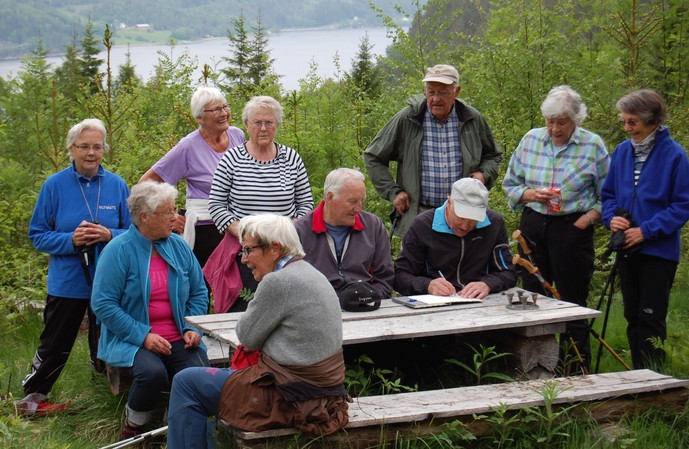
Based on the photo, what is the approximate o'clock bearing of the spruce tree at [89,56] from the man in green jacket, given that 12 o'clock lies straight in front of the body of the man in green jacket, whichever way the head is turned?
The spruce tree is roughly at 5 o'clock from the man in green jacket.

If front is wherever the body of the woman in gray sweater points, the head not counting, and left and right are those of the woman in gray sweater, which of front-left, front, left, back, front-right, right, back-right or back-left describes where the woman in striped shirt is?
right

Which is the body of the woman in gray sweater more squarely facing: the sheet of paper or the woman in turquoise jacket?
the woman in turquoise jacket

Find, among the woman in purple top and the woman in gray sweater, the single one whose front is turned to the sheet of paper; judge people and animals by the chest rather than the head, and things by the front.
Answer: the woman in purple top

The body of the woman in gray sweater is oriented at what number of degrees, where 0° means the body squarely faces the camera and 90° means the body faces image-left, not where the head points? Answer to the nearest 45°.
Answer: approximately 90°

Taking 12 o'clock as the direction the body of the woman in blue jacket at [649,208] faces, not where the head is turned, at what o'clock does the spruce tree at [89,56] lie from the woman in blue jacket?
The spruce tree is roughly at 3 o'clock from the woman in blue jacket.

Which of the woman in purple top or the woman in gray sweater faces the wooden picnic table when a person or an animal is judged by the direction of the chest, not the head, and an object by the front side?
the woman in purple top

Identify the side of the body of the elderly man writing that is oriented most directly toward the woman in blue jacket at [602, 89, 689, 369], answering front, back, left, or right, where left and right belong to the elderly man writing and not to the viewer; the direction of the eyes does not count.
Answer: left

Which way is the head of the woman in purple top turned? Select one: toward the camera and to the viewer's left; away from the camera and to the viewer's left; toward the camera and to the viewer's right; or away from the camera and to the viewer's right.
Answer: toward the camera and to the viewer's right

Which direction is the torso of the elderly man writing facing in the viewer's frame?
toward the camera

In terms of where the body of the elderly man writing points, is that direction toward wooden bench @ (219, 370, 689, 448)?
yes

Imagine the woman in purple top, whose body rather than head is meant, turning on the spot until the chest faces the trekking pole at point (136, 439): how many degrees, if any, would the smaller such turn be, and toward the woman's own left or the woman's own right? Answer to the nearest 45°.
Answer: approximately 45° to the woman's own right
